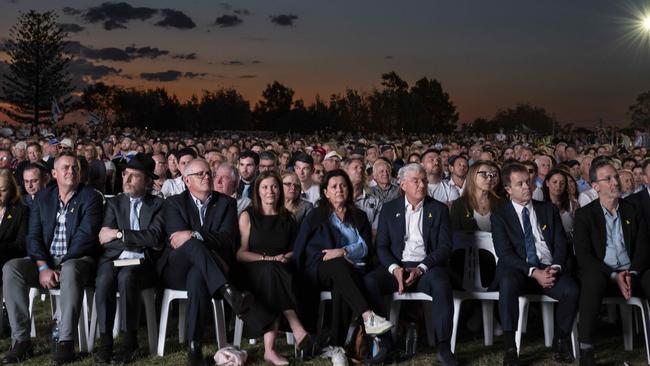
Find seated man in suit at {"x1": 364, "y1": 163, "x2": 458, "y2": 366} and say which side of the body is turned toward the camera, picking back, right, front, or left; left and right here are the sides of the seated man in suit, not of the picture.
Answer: front

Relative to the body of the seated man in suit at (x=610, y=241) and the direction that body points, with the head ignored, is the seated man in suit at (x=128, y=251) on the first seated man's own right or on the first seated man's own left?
on the first seated man's own right

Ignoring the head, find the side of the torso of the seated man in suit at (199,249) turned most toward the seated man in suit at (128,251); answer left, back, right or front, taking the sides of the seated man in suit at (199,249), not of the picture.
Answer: right

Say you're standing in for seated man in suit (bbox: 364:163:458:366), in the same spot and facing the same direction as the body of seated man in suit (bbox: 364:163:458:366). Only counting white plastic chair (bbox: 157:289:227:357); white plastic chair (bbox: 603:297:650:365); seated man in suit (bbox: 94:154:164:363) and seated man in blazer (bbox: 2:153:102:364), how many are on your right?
3

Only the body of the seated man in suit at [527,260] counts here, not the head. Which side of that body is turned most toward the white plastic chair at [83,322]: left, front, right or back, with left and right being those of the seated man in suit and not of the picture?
right

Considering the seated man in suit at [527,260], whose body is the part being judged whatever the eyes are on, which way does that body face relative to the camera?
toward the camera

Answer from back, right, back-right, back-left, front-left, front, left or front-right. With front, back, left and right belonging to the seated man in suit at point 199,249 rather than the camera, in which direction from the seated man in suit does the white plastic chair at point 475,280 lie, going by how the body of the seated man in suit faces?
left

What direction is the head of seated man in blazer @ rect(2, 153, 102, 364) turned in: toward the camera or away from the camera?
toward the camera

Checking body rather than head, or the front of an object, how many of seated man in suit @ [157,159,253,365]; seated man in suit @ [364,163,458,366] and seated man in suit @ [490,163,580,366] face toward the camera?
3

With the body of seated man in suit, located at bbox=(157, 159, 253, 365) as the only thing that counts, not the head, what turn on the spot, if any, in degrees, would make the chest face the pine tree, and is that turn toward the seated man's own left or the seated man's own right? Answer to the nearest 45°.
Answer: approximately 180°

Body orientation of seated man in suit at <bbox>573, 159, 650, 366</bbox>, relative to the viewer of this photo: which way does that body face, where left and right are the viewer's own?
facing the viewer and to the right of the viewer

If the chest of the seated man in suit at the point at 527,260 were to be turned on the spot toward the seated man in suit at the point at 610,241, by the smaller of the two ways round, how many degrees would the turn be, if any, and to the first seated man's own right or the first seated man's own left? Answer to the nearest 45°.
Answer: approximately 90° to the first seated man's own left

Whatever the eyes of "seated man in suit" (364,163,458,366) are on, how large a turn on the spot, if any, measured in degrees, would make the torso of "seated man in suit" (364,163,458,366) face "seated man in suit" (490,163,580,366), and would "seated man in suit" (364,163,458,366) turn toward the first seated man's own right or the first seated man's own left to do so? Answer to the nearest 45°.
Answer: approximately 90° to the first seated man's own left

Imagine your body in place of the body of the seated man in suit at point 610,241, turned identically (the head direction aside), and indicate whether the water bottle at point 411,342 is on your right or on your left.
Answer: on your right

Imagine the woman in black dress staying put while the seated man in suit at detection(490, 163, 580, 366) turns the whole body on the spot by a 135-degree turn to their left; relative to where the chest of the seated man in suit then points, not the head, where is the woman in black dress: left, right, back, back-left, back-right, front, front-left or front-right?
back-left

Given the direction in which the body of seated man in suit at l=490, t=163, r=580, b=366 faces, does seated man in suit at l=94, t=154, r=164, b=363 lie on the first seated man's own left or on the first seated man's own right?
on the first seated man's own right

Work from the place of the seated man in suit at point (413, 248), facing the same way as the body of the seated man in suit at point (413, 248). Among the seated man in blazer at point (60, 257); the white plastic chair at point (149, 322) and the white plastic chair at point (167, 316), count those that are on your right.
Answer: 3
